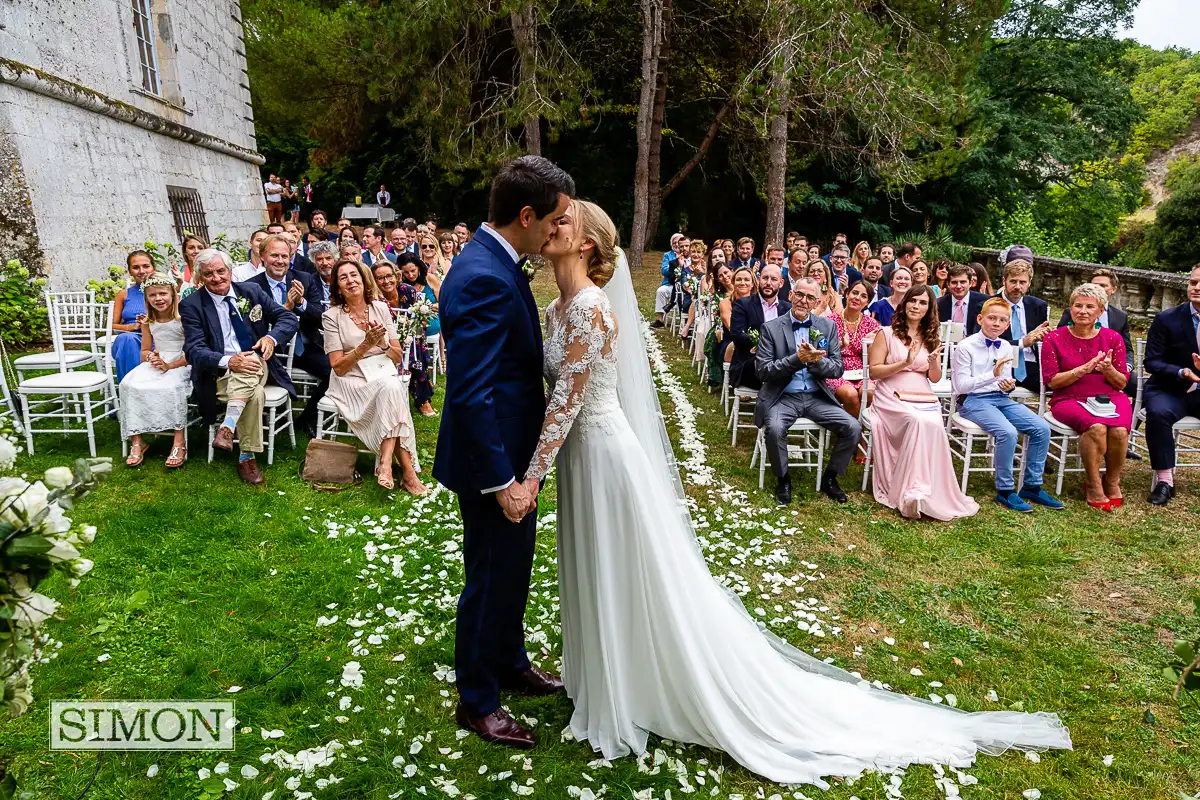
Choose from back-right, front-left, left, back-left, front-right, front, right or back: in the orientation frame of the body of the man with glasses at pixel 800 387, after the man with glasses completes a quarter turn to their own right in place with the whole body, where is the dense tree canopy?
right

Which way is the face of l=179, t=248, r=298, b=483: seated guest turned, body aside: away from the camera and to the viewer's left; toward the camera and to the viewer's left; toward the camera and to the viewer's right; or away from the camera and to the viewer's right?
toward the camera and to the viewer's right

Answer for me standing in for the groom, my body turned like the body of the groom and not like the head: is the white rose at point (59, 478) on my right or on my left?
on my right

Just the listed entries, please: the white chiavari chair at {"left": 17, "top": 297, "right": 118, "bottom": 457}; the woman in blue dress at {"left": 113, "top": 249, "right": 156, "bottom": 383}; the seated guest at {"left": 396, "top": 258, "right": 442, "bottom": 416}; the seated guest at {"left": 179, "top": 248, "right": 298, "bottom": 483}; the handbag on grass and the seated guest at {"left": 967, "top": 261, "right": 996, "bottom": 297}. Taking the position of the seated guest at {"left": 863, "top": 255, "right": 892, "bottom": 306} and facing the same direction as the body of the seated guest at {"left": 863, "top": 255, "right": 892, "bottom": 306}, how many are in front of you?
5

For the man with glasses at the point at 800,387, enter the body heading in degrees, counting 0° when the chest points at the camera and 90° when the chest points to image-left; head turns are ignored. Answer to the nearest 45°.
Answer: approximately 0°

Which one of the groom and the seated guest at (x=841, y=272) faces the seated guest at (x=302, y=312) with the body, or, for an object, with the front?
the seated guest at (x=841, y=272)

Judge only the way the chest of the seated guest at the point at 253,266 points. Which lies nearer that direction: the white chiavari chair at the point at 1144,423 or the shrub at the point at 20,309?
the white chiavari chair

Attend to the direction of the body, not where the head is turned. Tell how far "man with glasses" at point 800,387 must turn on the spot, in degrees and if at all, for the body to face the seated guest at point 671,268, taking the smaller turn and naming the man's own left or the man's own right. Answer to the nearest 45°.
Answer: approximately 180°

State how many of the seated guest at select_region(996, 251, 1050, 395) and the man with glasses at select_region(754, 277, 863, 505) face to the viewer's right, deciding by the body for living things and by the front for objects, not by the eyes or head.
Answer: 0

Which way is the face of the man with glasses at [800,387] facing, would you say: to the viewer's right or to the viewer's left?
to the viewer's left

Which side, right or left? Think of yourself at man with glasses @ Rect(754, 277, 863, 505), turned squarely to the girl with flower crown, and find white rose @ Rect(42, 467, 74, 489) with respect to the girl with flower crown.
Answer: left

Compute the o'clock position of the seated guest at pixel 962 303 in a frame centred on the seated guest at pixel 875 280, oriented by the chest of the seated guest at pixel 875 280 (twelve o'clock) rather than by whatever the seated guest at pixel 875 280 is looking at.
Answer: the seated guest at pixel 962 303 is roughly at 9 o'clock from the seated guest at pixel 875 280.

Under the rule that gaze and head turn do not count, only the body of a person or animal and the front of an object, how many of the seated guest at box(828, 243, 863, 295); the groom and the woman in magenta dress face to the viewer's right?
1

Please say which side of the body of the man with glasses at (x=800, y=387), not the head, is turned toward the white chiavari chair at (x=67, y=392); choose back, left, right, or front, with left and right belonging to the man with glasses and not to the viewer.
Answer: right

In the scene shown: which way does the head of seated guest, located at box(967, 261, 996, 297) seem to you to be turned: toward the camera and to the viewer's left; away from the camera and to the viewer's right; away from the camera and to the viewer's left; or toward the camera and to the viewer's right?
toward the camera and to the viewer's left

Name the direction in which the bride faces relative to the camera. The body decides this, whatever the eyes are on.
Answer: to the viewer's left
